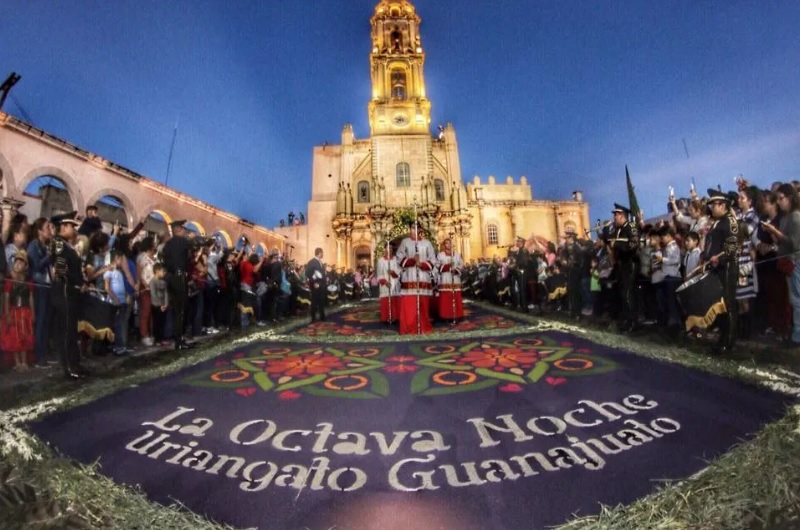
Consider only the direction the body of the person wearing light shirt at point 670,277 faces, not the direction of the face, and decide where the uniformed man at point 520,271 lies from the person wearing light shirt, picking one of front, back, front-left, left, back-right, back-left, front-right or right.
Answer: front-right

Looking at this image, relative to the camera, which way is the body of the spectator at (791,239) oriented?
to the viewer's left

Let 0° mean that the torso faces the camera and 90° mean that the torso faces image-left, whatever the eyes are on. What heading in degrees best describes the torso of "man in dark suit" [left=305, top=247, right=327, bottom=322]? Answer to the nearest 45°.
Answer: approximately 315°

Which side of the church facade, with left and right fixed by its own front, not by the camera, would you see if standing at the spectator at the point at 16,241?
front

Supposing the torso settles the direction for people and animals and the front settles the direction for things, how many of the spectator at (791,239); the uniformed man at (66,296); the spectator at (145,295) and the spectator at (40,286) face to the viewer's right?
3

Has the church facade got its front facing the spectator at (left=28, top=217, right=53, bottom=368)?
yes

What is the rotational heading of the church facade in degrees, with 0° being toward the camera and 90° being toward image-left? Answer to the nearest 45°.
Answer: approximately 0°

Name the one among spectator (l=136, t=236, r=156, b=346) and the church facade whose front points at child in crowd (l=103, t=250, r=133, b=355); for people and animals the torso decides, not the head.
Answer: the church facade

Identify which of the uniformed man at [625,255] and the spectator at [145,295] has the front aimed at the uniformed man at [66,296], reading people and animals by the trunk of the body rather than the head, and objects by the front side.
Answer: the uniformed man at [625,255]

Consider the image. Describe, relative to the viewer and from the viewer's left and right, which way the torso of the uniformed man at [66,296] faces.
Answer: facing to the right of the viewer

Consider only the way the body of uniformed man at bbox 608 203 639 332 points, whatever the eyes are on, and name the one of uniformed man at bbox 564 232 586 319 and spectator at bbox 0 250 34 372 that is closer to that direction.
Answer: the spectator

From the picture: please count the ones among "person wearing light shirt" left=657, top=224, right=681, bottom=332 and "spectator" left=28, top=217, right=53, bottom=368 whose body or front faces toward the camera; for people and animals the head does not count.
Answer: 0

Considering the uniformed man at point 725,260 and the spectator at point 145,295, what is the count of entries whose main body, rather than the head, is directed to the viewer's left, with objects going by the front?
1

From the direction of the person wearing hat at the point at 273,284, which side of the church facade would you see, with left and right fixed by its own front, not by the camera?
front

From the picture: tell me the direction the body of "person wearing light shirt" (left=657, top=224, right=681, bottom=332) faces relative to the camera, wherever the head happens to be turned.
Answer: to the viewer's left
